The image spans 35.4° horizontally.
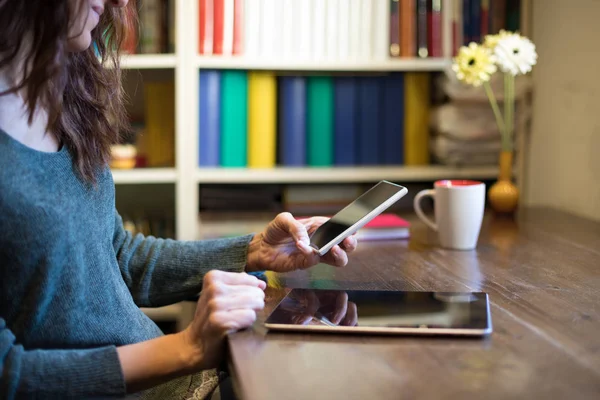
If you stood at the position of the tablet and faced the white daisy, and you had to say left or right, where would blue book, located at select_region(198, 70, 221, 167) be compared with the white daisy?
left

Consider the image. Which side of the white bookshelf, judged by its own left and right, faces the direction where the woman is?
front

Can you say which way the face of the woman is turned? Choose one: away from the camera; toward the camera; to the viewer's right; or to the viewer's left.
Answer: to the viewer's right

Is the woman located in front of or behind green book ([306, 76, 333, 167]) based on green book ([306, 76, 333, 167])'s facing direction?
in front

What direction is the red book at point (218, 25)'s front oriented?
toward the camera
